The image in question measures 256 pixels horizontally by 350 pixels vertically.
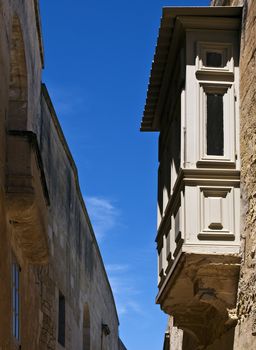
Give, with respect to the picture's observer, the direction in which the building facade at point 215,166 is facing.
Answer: facing to the left of the viewer
